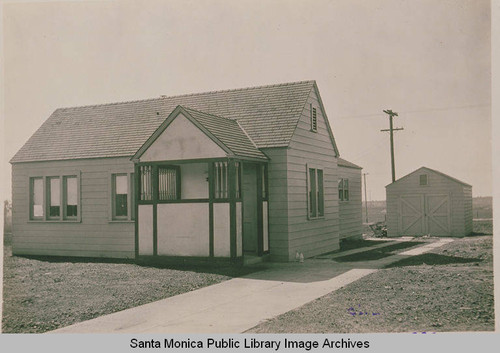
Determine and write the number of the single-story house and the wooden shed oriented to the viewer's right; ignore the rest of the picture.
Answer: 0

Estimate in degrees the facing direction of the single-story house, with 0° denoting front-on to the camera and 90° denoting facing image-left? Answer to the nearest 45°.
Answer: approximately 45°

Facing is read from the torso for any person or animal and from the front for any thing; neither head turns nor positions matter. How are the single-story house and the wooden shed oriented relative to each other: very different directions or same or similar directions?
same or similar directions

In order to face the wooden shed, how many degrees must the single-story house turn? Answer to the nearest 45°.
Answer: approximately 180°

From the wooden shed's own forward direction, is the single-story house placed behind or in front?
in front

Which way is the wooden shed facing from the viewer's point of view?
toward the camera
